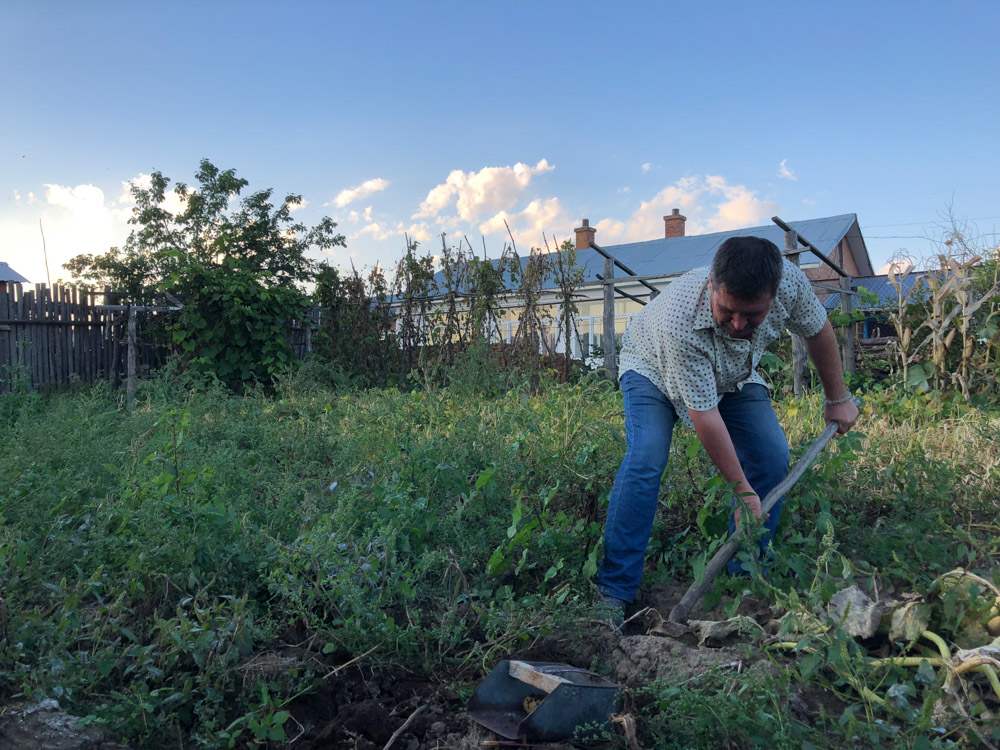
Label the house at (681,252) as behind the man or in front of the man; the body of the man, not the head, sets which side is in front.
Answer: behind

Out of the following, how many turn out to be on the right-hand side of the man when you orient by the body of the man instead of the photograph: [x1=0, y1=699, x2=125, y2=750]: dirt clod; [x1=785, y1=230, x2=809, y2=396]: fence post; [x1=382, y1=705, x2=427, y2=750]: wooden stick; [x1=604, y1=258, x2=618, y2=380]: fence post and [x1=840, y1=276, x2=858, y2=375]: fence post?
2

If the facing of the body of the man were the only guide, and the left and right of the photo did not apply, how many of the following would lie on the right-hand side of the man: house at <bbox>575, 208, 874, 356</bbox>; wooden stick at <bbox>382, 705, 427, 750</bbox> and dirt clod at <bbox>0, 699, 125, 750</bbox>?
2

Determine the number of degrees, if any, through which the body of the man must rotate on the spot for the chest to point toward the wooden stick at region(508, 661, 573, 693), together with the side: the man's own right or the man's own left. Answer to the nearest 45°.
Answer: approximately 90° to the man's own right

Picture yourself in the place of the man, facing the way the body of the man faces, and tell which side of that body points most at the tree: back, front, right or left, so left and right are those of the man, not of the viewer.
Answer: back

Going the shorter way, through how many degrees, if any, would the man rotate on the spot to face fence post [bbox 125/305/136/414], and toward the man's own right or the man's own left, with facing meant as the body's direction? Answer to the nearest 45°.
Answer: approximately 180°

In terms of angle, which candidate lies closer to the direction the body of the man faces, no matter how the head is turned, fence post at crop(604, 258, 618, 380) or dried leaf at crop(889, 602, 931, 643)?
the dried leaf

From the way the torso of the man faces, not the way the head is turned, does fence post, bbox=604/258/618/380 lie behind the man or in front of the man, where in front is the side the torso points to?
behind

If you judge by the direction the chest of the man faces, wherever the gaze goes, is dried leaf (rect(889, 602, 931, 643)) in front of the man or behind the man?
in front
